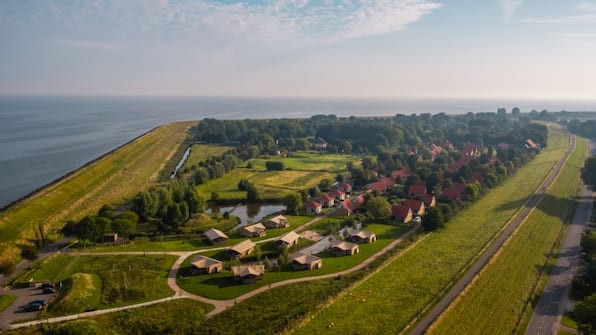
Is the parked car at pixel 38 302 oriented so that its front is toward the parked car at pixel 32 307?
no

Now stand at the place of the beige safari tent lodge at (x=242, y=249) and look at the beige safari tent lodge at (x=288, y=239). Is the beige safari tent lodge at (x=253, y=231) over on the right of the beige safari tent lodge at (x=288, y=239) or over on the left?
left

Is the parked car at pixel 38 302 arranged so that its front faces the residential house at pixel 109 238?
no

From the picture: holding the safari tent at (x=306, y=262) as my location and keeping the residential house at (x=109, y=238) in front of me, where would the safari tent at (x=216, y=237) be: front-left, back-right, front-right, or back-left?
front-right

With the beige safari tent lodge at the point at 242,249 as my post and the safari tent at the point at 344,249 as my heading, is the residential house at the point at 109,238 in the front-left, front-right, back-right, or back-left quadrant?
back-left
